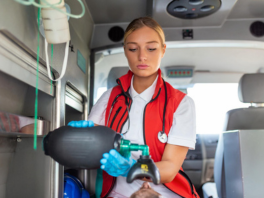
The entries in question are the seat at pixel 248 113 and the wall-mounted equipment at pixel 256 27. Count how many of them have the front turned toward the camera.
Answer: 1

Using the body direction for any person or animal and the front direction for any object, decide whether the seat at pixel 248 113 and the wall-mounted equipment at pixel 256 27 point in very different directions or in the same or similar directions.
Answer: very different directions

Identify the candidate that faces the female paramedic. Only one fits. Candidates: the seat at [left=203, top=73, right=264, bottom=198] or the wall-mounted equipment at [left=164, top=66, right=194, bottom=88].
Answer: the wall-mounted equipment

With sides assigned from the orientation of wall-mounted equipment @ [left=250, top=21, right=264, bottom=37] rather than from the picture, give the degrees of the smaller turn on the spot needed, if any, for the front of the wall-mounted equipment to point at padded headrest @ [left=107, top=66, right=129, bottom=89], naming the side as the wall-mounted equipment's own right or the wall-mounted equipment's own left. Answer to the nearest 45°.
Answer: approximately 45° to the wall-mounted equipment's own right

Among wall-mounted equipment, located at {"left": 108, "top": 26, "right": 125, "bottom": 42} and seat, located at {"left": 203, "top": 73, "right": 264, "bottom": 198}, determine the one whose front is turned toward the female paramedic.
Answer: the wall-mounted equipment

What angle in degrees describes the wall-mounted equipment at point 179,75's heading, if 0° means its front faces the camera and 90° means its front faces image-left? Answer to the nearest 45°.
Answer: approximately 0°
